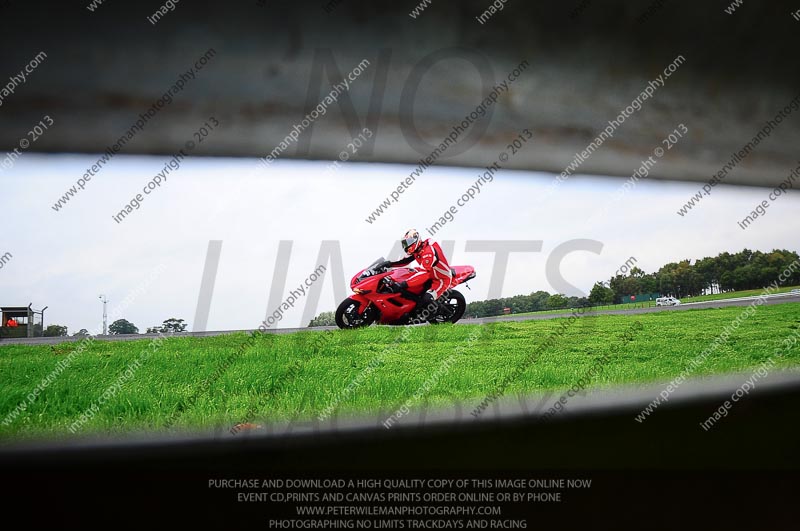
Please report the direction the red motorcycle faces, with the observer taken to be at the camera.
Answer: facing to the left of the viewer

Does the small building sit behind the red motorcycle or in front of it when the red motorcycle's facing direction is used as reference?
in front
